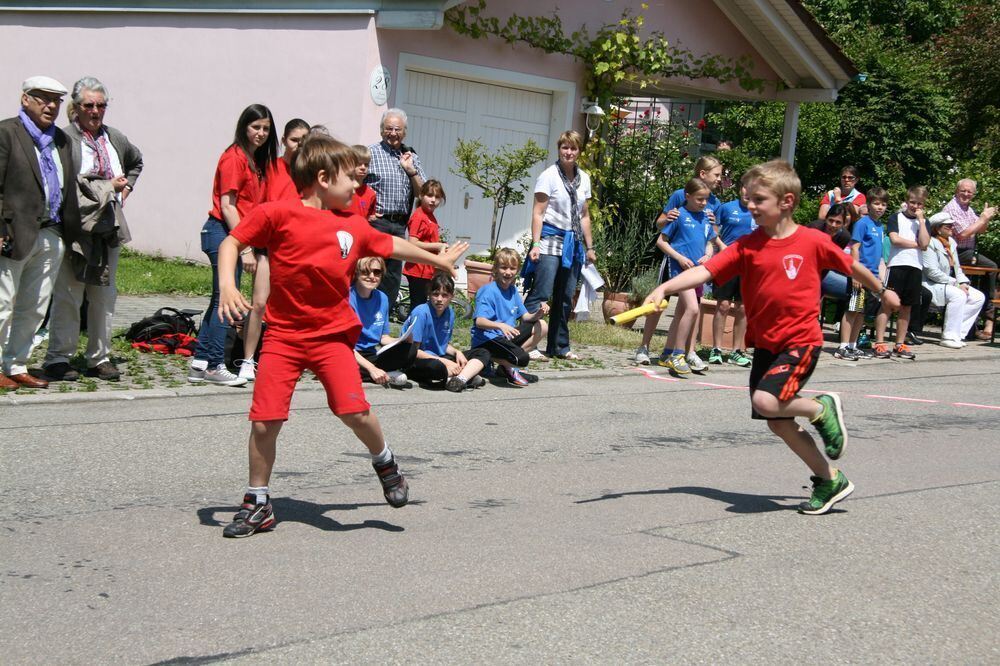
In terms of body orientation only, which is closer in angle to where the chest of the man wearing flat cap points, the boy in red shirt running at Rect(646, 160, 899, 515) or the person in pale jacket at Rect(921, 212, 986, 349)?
the boy in red shirt running

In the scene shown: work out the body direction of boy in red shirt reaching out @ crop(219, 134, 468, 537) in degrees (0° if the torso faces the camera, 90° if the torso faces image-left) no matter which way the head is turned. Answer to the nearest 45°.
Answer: approximately 0°

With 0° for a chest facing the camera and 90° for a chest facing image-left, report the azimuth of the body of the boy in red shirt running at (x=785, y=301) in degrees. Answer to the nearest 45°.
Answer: approximately 45°

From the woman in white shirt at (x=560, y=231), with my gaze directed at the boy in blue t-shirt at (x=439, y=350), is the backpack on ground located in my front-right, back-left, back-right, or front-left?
front-right

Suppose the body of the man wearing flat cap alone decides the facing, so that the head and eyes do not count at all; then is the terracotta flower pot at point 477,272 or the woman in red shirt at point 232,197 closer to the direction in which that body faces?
the woman in red shirt

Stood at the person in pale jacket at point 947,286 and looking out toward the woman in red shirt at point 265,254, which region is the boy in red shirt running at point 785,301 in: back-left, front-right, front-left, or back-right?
front-left

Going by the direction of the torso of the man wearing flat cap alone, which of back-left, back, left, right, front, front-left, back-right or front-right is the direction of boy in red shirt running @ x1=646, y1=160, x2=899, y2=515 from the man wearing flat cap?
front

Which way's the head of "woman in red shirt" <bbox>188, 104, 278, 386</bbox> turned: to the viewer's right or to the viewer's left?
to the viewer's right

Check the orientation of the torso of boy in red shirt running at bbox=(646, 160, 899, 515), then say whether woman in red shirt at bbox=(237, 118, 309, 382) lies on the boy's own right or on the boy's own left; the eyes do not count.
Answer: on the boy's own right

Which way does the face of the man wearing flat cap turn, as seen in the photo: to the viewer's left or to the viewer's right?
to the viewer's right

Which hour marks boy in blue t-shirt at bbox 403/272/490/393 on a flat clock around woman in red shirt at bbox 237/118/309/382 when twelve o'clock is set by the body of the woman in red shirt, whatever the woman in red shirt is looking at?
The boy in blue t-shirt is roughly at 10 o'clock from the woman in red shirt.

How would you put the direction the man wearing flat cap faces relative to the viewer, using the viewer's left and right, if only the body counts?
facing the viewer and to the right of the viewer

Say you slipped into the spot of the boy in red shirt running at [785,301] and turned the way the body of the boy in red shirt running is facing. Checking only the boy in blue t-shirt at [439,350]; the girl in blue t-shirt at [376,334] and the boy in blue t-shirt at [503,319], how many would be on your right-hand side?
3

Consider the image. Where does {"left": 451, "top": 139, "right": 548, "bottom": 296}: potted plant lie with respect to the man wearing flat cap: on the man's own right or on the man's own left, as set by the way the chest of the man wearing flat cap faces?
on the man's own left

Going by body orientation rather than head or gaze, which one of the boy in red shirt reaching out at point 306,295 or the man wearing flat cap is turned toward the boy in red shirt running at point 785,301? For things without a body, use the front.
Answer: the man wearing flat cap
